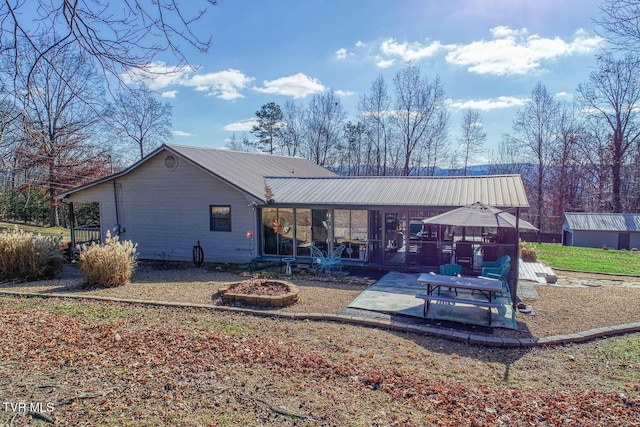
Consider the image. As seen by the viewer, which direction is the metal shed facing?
toward the camera

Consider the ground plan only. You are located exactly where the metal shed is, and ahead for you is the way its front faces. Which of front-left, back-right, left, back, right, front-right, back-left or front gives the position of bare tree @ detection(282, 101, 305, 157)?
right

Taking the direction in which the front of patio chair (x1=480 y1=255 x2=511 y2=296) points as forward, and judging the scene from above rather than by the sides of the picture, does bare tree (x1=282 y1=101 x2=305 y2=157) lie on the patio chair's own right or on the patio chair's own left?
on the patio chair's own right

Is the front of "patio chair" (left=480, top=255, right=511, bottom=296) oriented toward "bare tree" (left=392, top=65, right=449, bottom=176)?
no

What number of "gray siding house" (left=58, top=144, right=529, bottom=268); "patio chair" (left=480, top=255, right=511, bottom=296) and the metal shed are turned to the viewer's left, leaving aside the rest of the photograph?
1

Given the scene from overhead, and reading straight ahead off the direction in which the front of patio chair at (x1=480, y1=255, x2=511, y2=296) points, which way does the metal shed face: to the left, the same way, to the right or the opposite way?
to the left

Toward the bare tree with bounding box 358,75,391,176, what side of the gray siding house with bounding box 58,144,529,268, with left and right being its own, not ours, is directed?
back

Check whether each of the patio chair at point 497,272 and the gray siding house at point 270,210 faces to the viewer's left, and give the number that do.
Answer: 1

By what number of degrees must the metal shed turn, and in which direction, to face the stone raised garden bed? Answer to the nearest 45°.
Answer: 0° — it already faces it

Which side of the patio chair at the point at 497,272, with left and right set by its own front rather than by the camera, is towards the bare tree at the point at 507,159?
right

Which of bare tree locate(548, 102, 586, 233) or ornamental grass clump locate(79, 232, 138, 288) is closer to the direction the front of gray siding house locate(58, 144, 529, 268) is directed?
the ornamental grass clump

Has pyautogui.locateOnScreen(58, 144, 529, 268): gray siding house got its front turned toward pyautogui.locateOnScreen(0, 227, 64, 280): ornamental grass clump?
no

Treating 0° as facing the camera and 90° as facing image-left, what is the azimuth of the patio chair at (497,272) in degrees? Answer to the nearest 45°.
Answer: approximately 90°

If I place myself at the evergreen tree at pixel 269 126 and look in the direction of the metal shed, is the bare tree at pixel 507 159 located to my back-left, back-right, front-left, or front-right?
front-left
